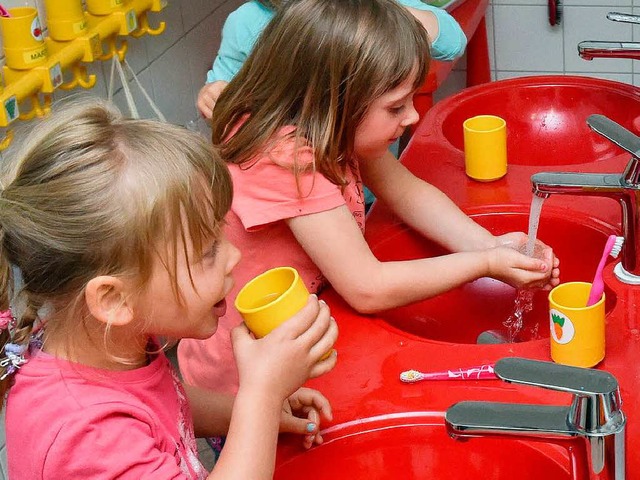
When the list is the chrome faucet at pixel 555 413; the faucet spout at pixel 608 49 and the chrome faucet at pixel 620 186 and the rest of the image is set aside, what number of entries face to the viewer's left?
3

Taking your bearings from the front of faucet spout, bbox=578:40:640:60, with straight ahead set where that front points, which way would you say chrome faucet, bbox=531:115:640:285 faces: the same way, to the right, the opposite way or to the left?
the same way

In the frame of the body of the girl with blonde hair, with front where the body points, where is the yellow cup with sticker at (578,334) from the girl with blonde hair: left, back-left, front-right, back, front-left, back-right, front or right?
front

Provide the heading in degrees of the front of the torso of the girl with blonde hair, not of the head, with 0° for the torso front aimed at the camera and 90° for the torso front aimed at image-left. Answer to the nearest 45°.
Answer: approximately 270°

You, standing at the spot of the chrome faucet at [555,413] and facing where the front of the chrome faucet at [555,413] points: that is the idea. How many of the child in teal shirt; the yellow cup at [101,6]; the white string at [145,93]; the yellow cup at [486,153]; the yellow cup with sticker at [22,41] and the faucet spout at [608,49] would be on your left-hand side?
0

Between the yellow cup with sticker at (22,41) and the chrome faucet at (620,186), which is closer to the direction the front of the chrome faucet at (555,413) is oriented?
the yellow cup with sticker

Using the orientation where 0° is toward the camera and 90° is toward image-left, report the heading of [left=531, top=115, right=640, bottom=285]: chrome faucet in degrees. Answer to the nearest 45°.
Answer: approximately 90°

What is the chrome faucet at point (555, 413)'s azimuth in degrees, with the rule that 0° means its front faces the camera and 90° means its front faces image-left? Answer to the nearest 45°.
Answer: approximately 90°

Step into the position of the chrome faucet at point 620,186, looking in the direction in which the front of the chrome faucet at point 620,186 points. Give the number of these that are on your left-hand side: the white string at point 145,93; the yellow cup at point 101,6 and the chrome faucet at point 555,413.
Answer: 1

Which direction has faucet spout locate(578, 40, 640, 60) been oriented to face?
to the viewer's left

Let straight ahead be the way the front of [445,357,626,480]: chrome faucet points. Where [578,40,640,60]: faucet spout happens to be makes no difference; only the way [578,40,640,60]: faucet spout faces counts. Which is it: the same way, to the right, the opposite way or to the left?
the same way

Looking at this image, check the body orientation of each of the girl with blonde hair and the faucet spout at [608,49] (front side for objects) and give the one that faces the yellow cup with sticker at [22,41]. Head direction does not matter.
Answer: the faucet spout

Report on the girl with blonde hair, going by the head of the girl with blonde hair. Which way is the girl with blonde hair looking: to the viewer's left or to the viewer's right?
to the viewer's right

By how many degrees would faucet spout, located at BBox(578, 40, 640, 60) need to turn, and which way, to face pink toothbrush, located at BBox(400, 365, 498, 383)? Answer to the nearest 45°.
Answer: approximately 90° to its left
